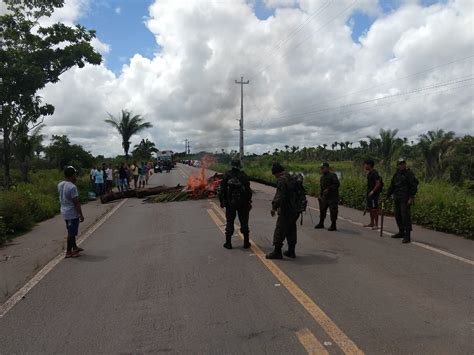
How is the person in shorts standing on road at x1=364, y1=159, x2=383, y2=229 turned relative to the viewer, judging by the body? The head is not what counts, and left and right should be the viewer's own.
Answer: facing to the left of the viewer

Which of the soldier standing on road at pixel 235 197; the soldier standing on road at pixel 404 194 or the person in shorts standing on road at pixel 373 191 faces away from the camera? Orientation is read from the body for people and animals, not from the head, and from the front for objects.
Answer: the soldier standing on road at pixel 235 197

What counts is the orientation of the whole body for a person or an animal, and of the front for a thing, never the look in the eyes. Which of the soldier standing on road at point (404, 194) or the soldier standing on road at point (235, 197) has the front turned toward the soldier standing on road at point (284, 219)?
the soldier standing on road at point (404, 194)

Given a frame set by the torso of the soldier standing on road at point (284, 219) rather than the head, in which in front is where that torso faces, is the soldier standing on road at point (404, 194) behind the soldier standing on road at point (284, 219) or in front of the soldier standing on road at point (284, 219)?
behind

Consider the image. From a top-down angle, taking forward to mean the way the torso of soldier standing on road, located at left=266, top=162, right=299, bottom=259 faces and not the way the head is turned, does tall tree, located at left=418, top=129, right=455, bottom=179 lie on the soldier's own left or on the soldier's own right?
on the soldier's own right

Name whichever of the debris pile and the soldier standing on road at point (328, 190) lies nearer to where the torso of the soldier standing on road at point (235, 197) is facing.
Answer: the debris pile

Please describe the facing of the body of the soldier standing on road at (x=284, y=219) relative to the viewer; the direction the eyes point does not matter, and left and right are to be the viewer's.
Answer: facing to the left of the viewer

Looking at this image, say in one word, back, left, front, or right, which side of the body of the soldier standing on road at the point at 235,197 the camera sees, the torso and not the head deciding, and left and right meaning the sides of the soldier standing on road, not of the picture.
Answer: back

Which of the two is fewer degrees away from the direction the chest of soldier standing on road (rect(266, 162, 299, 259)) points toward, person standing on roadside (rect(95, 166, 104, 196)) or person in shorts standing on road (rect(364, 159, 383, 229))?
the person standing on roadside

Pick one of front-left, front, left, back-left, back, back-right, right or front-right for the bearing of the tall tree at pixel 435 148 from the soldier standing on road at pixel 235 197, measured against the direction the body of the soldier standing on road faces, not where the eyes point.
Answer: front-right
